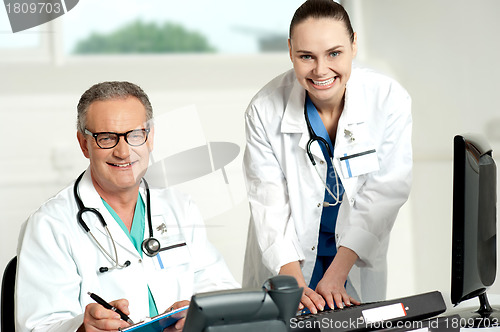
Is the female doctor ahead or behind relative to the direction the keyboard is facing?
ahead

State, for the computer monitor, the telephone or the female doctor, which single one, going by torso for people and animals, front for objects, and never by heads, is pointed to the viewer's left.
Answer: the computer monitor

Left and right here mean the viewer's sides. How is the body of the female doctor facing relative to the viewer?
facing the viewer

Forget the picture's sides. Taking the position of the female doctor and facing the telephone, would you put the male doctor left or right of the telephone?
right

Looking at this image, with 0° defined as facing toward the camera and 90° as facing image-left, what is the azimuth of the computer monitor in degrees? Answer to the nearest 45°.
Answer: approximately 90°

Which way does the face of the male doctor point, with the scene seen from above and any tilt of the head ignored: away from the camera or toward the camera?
toward the camera

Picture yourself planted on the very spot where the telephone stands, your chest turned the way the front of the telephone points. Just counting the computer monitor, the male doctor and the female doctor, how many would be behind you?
0

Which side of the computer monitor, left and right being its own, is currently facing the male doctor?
front

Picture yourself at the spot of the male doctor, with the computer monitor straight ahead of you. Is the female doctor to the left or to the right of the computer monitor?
left

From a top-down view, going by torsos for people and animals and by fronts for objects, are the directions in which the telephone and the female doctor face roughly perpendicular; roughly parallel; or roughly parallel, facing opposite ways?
roughly parallel, facing opposite ways

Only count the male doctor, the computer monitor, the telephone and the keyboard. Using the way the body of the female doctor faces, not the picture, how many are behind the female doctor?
0

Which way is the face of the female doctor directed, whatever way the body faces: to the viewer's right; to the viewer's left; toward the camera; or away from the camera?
toward the camera

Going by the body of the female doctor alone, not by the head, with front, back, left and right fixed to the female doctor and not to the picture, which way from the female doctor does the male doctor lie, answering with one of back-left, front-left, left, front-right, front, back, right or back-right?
front-right

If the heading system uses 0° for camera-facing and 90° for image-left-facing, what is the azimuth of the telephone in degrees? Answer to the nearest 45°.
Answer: approximately 180°

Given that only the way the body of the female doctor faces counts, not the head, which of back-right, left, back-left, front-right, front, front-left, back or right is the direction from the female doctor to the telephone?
front

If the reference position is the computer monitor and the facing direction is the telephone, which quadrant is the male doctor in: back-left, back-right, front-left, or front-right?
front-right
